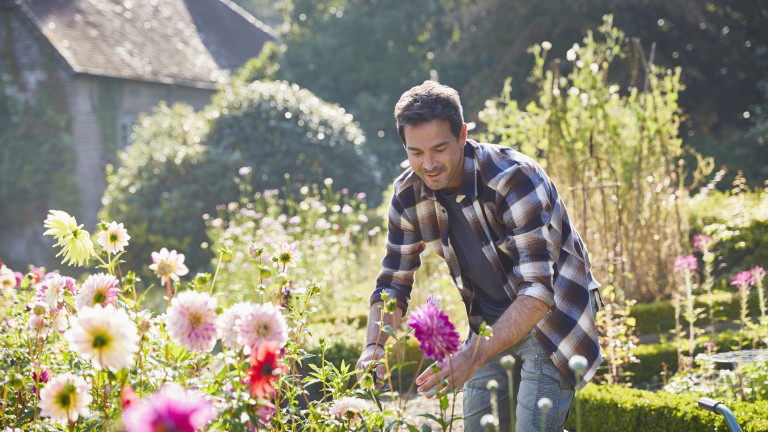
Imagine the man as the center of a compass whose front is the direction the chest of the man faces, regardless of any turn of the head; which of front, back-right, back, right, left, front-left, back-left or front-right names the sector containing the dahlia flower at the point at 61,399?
front

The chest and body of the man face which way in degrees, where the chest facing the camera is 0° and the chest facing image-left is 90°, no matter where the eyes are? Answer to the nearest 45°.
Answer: approximately 45°

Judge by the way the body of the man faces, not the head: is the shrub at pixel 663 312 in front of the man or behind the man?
behind

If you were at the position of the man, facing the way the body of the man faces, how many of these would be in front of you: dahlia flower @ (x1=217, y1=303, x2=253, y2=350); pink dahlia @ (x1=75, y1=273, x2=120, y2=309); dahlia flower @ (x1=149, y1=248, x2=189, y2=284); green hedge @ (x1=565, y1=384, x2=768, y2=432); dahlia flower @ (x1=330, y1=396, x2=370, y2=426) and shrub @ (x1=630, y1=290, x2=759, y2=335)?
4

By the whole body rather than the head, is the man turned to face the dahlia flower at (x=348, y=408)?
yes

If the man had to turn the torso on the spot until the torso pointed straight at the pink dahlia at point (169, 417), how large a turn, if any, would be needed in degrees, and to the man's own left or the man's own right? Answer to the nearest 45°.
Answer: approximately 45° to the man's own left

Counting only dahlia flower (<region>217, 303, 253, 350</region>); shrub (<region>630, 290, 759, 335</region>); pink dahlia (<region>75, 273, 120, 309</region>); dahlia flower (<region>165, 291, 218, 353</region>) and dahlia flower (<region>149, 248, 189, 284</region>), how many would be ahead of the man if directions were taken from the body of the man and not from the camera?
4

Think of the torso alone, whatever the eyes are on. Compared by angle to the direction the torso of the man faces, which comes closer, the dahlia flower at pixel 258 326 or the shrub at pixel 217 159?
the dahlia flower

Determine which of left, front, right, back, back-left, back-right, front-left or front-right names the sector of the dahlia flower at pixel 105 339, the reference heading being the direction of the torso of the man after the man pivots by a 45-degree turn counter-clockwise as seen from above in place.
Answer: front-right

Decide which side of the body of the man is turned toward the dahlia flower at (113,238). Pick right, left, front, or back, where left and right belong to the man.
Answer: front

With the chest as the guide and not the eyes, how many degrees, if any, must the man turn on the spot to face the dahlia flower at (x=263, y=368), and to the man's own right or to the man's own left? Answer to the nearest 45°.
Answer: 0° — they already face it

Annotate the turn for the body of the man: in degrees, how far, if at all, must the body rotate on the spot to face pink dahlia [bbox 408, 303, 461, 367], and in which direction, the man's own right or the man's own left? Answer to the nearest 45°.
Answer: approximately 45° to the man's own left

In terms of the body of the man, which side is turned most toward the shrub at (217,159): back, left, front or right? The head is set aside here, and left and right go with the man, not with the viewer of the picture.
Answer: right

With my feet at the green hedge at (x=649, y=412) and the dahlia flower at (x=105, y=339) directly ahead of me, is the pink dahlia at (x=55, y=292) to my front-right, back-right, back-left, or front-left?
front-right

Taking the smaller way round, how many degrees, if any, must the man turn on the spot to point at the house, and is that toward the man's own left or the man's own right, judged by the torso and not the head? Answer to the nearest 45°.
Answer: approximately 90° to the man's own right

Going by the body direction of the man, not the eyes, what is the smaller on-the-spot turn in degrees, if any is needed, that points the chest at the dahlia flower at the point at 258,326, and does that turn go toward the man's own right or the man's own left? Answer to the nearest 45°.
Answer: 0° — they already face it

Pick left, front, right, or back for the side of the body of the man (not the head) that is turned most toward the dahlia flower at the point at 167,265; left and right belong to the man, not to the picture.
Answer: front

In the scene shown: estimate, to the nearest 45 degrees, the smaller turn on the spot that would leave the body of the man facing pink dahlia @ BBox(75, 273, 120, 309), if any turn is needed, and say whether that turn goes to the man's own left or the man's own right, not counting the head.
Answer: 0° — they already face it
